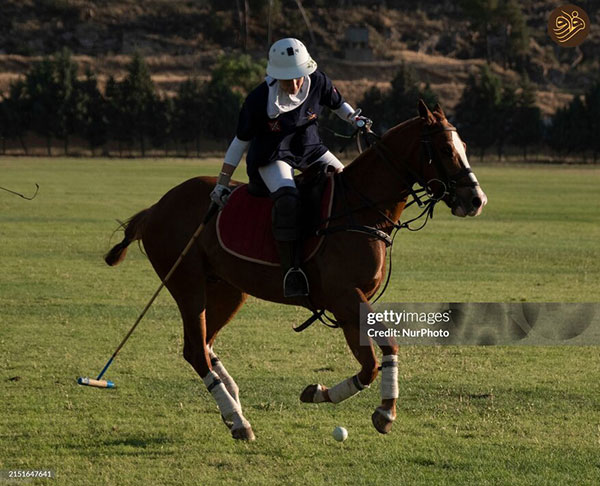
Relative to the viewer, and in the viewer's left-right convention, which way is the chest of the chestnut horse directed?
facing to the right of the viewer
